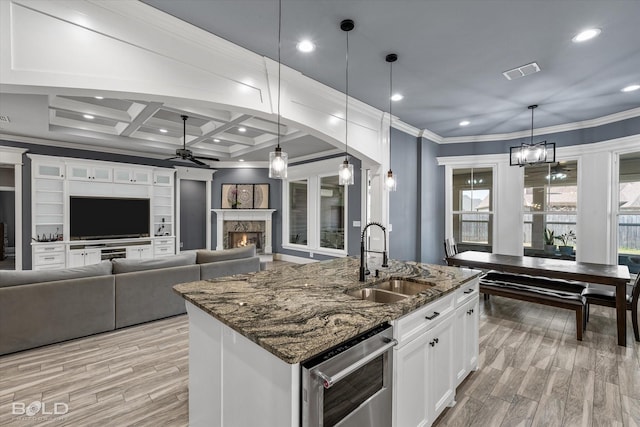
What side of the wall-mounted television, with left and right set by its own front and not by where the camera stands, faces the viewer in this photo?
front

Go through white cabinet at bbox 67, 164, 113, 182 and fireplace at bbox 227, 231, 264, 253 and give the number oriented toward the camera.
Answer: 2

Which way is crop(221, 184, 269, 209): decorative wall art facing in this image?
toward the camera

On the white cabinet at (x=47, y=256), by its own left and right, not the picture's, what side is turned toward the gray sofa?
front

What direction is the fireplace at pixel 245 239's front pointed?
toward the camera

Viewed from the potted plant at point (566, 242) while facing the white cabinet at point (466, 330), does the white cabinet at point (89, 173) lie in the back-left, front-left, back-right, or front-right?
front-right

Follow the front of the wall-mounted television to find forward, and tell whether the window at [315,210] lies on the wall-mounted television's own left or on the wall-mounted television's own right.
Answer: on the wall-mounted television's own left

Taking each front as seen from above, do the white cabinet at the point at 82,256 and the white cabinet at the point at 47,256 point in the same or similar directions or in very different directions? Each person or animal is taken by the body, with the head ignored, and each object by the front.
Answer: same or similar directions

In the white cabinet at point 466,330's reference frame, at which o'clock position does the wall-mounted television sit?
The wall-mounted television is roughly at 5 o'clock from the white cabinet.

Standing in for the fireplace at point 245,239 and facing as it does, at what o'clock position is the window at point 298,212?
The window is roughly at 10 o'clock from the fireplace.

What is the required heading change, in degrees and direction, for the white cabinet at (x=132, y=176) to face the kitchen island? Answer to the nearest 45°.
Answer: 0° — it already faces it

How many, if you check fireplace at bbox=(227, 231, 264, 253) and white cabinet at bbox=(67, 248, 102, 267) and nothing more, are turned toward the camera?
2

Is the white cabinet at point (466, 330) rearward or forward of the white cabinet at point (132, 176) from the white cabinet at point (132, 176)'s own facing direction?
forward

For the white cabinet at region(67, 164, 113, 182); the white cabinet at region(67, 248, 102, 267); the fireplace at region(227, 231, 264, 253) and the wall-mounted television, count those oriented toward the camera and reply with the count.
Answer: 4
